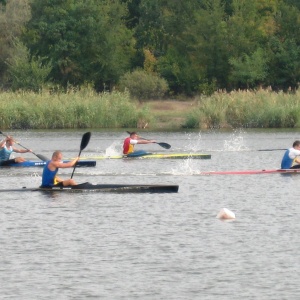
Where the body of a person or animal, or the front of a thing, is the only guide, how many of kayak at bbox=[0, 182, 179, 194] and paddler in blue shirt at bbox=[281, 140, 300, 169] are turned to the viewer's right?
2

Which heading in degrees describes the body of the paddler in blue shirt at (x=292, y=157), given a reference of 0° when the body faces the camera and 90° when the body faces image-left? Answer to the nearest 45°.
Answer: approximately 270°

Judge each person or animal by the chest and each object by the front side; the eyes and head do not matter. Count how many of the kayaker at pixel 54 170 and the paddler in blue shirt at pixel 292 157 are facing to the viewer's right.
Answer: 2

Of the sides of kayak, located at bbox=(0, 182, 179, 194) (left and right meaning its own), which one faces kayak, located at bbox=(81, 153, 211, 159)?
left

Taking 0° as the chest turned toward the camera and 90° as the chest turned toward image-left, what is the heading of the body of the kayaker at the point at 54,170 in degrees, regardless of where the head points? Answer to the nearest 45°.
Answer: approximately 270°

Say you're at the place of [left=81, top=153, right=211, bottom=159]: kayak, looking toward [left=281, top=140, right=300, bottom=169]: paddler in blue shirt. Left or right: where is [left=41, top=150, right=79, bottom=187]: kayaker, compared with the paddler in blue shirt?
right

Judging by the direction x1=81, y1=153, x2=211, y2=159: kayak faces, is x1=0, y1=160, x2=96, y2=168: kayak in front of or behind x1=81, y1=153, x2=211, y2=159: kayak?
behind

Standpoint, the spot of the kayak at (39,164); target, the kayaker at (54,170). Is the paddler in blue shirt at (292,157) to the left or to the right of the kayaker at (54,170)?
left

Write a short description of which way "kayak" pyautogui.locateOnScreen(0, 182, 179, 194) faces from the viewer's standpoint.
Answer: facing to the right of the viewer

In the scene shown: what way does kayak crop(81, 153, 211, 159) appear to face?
to the viewer's right

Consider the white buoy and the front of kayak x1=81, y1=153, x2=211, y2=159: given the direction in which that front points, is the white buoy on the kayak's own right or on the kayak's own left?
on the kayak's own right
